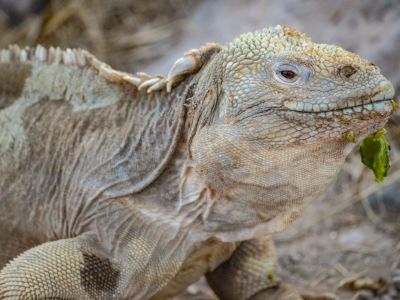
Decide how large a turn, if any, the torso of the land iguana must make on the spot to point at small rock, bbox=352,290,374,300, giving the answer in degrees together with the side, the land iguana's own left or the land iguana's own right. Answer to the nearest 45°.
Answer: approximately 45° to the land iguana's own left

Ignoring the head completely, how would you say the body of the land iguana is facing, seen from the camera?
to the viewer's right

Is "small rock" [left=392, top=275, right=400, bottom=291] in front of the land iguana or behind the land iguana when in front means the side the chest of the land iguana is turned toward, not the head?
in front
